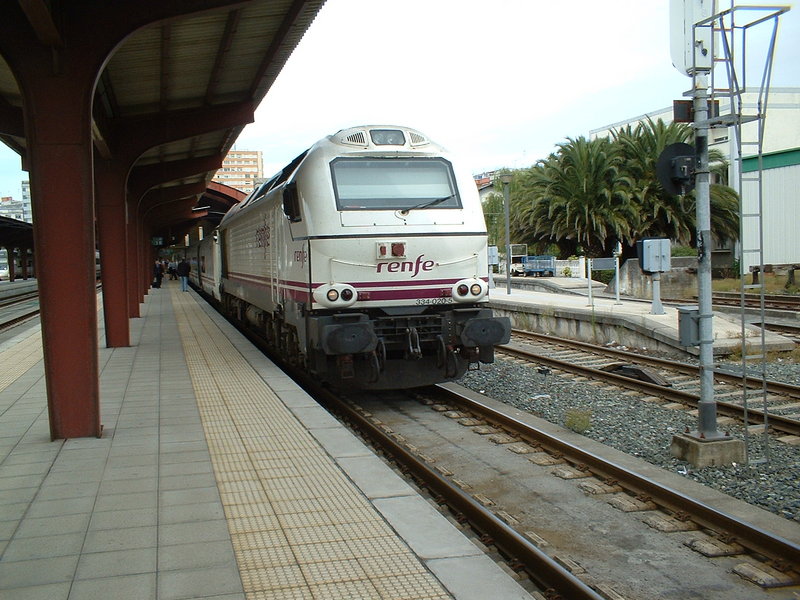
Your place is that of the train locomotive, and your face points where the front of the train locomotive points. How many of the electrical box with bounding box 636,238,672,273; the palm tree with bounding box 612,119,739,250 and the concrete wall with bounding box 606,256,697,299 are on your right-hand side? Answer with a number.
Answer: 0

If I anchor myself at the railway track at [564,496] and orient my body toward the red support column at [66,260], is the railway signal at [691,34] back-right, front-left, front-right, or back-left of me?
back-right

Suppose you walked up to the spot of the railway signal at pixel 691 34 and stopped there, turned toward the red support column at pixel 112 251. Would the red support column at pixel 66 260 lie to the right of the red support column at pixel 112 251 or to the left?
left

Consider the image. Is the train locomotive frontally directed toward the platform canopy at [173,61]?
no

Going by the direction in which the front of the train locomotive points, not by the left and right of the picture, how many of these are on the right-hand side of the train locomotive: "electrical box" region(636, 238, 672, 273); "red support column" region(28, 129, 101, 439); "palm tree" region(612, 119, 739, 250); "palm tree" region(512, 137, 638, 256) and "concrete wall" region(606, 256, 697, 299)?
1

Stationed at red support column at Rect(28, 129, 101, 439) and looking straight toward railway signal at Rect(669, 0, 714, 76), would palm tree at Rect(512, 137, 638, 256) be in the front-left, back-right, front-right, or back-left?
front-left

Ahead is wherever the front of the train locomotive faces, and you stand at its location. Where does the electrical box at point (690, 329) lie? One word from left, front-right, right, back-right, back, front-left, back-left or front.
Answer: front

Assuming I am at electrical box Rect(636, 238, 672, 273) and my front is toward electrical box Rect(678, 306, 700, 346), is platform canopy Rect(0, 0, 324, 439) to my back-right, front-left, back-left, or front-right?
front-right

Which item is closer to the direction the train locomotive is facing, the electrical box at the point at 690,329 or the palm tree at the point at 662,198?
the electrical box

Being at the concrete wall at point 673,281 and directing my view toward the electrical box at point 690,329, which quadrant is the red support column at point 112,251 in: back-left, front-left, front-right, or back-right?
front-right

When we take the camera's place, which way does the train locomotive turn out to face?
facing the viewer and to the right of the viewer

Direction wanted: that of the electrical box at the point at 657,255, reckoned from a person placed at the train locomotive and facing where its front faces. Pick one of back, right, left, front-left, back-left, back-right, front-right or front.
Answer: left

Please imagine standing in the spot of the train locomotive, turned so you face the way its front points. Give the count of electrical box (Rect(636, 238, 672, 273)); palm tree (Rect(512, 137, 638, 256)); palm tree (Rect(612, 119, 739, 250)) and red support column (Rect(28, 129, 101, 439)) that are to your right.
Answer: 1

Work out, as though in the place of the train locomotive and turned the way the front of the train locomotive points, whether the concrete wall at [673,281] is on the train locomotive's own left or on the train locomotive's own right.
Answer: on the train locomotive's own left

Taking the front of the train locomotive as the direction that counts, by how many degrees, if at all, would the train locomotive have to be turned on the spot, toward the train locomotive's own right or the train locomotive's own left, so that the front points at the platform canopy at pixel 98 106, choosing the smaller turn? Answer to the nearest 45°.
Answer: approximately 90° to the train locomotive's own right

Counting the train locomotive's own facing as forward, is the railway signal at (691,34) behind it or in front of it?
in front

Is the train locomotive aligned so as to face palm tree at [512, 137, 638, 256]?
no

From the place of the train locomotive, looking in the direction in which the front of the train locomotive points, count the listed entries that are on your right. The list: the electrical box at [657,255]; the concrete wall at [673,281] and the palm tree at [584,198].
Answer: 0

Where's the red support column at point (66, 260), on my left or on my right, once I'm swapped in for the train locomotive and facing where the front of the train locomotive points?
on my right
